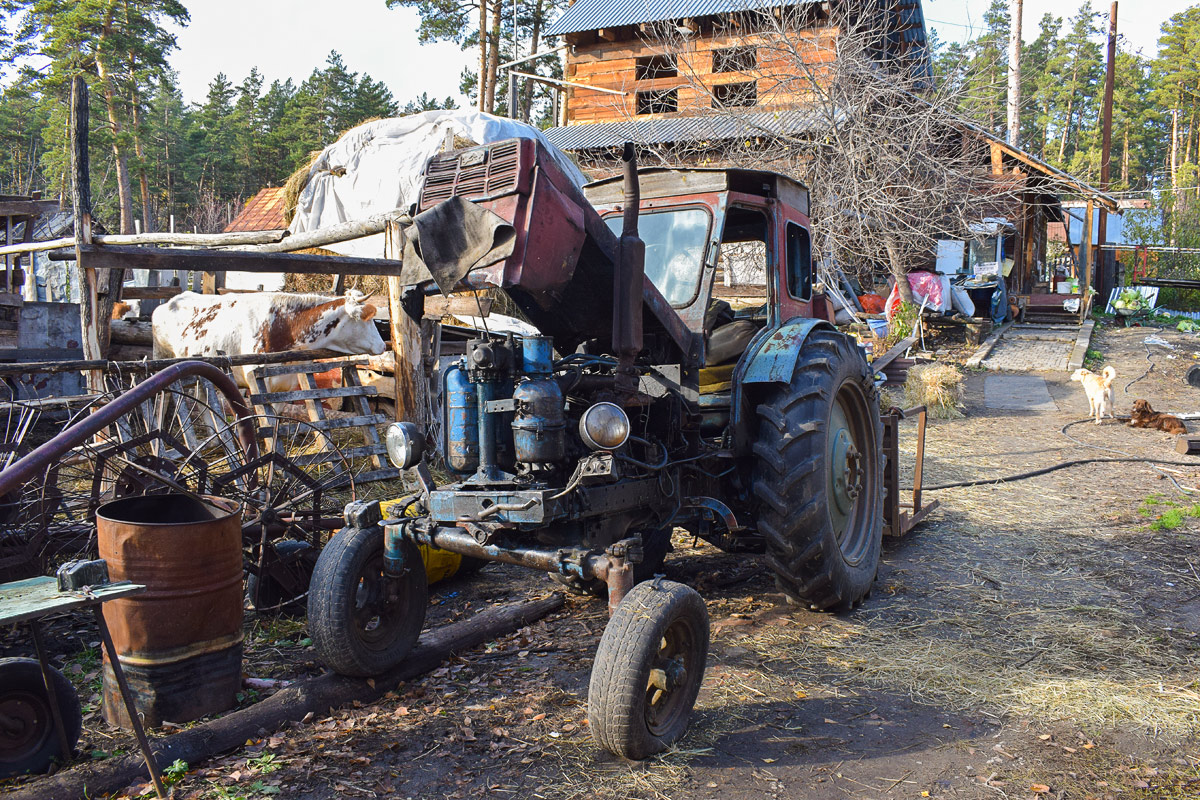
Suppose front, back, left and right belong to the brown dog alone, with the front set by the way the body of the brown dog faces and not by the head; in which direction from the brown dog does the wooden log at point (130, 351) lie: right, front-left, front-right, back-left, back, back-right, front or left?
front-left

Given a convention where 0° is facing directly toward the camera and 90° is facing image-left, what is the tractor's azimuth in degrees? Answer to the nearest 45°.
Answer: approximately 45°

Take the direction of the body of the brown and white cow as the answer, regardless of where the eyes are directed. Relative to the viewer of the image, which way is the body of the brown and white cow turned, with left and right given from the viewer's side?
facing to the right of the viewer

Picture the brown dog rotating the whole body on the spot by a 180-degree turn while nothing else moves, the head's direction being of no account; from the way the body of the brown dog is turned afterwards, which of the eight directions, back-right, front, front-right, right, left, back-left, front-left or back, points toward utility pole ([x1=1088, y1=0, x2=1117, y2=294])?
left

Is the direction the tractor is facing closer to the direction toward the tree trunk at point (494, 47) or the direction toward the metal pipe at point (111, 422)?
the metal pipe

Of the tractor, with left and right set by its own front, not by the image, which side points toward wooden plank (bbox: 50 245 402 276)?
right

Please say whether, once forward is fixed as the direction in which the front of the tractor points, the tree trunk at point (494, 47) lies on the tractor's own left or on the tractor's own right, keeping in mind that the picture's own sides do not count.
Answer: on the tractor's own right

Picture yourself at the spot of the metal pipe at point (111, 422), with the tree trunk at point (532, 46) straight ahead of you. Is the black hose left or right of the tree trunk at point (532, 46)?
right

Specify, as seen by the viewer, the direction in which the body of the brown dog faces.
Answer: to the viewer's left

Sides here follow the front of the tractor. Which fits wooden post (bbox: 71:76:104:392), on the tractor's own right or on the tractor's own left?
on the tractor's own right

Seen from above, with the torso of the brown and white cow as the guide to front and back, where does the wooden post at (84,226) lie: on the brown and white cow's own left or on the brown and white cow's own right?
on the brown and white cow's own right

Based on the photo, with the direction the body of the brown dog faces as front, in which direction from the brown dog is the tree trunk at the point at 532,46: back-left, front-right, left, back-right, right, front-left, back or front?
front-right

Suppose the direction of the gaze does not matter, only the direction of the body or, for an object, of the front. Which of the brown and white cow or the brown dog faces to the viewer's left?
the brown dog
